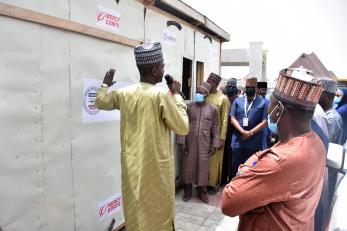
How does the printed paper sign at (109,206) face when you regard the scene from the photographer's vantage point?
facing the viewer and to the right of the viewer

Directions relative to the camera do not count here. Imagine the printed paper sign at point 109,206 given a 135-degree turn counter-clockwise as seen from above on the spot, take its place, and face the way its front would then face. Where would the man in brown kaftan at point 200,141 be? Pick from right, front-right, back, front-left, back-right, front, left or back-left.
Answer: front-right

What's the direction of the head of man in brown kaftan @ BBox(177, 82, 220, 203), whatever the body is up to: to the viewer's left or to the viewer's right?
to the viewer's left
